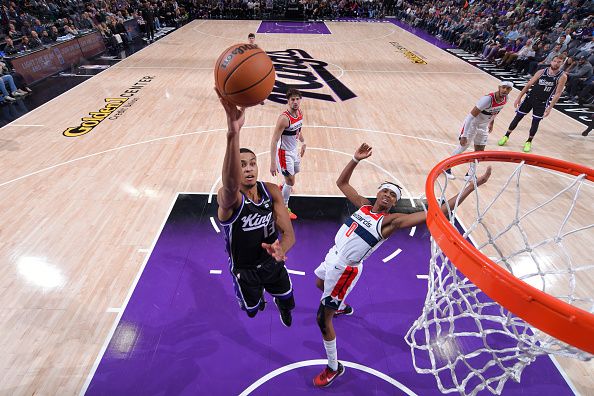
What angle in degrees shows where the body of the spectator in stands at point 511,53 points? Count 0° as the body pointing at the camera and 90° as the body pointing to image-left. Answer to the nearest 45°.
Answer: approximately 45°

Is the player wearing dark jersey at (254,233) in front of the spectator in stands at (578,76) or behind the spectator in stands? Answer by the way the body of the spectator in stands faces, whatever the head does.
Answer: in front

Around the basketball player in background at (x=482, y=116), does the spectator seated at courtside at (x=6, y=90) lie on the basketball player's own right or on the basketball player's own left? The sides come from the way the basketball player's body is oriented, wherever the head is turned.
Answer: on the basketball player's own right

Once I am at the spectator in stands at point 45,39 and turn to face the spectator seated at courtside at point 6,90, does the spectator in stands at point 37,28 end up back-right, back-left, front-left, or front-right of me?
back-right

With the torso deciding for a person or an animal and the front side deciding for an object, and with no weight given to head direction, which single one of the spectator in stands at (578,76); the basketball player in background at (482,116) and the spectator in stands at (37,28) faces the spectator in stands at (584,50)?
the spectator in stands at (37,28)

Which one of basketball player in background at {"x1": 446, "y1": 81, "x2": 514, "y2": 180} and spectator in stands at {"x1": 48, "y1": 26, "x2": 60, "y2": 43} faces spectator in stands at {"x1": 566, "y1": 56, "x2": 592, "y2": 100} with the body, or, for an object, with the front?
spectator in stands at {"x1": 48, "y1": 26, "x2": 60, "y2": 43}

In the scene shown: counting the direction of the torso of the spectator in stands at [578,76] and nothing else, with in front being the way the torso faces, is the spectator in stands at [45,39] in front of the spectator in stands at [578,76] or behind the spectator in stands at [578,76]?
in front

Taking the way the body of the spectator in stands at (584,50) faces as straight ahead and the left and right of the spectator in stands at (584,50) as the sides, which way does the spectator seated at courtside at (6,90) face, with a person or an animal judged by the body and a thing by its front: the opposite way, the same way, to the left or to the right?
the opposite way

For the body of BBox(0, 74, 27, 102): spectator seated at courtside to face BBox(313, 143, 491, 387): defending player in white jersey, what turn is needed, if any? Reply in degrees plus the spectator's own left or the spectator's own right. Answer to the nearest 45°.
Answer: approximately 45° to the spectator's own right

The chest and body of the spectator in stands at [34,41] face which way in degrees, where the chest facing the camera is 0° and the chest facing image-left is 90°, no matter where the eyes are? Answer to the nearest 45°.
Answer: approximately 315°

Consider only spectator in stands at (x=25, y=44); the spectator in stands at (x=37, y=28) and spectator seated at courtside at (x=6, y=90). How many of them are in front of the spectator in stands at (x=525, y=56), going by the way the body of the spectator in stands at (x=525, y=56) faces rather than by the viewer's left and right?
3
